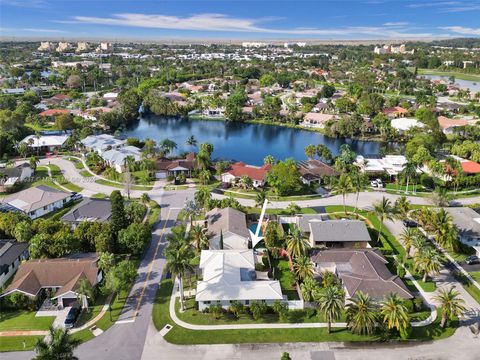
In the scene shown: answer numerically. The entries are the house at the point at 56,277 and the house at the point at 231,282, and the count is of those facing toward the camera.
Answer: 2

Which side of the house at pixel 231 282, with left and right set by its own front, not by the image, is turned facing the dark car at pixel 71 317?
right

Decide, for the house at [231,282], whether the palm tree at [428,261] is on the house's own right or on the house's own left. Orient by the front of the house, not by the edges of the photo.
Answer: on the house's own left

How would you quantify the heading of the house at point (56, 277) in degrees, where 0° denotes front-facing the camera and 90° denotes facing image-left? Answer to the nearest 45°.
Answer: approximately 0°

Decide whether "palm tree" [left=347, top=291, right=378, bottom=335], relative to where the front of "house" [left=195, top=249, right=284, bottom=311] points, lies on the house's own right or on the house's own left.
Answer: on the house's own left

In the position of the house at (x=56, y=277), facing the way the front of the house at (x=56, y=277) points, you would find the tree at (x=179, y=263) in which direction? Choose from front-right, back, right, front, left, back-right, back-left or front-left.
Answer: front-left

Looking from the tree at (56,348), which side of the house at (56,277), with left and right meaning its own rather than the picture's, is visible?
front

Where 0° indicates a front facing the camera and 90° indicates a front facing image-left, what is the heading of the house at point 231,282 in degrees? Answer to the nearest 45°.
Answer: approximately 0°

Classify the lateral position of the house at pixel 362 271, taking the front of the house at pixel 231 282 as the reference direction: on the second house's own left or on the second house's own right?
on the second house's own left
